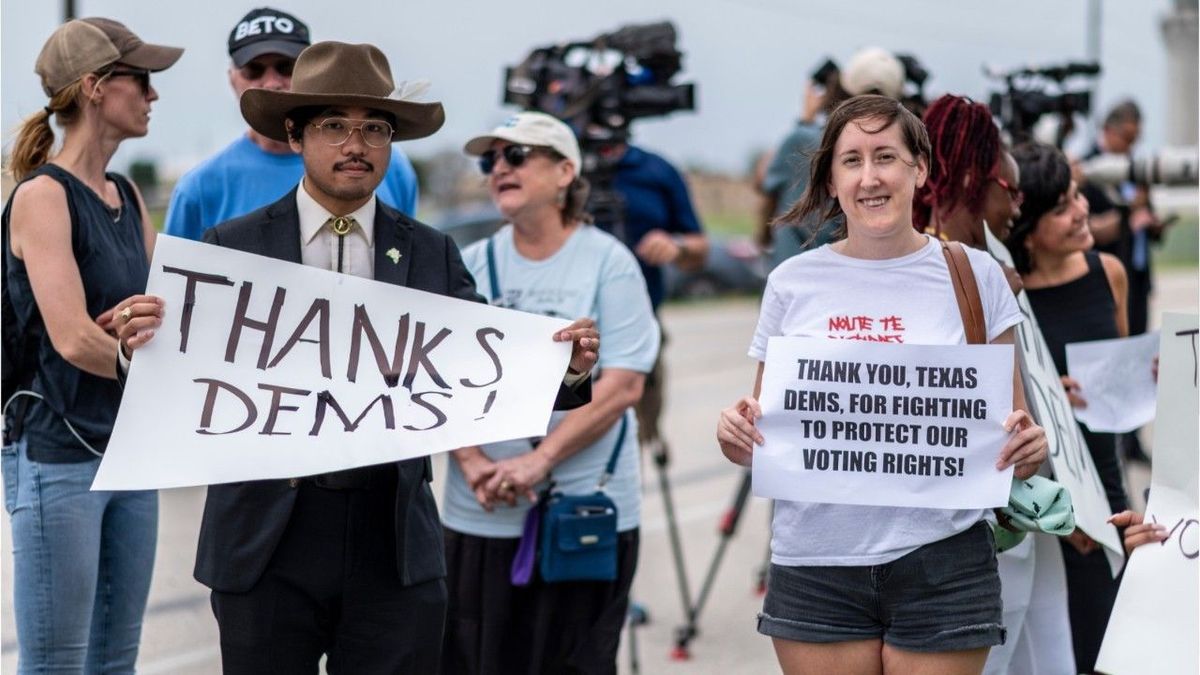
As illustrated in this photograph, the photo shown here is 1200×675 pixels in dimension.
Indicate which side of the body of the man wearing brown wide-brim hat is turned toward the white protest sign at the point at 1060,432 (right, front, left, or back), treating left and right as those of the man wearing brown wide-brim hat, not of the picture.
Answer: left

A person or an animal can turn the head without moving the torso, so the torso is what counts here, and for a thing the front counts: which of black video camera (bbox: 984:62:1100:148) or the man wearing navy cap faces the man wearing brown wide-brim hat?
the man wearing navy cap

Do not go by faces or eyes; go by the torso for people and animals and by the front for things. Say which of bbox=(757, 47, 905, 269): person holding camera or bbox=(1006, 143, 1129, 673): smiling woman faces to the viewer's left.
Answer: the person holding camera

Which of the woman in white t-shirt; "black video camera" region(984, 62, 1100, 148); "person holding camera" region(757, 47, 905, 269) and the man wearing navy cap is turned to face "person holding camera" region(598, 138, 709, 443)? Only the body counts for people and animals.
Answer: "person holding camera" region(757, 47, 905, 269)

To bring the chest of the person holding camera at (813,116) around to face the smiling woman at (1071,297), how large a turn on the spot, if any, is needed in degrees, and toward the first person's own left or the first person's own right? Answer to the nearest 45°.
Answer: approximately 135° to the first person's own right

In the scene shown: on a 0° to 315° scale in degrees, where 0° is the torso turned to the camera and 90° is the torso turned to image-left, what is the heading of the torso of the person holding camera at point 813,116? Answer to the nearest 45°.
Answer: approximately 90°

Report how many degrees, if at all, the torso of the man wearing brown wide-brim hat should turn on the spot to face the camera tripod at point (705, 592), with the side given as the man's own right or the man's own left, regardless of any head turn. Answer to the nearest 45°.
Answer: approximately 135° to the man's own left

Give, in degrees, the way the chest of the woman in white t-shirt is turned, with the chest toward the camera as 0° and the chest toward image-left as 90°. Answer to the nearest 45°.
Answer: approximately 0°

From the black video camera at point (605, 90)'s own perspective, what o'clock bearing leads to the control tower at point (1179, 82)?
The control tower is roughly at 10 o'clock from the black video camera.
